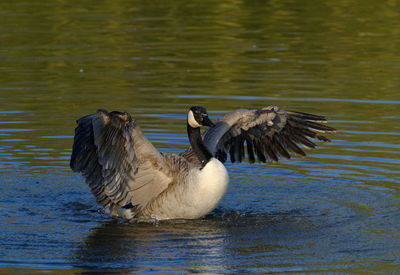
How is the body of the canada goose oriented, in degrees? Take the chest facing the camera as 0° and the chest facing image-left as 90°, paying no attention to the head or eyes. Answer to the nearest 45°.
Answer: approximately 315°
